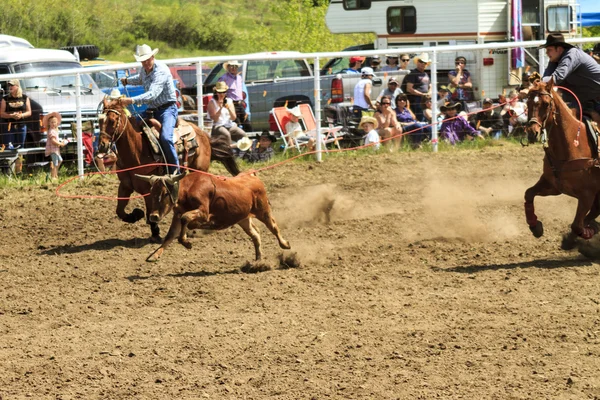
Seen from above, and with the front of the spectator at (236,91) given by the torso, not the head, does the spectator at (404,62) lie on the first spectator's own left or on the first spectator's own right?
on the first spectator's own left

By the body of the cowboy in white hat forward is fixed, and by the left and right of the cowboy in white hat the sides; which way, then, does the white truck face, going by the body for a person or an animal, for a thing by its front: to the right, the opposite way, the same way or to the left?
to the left

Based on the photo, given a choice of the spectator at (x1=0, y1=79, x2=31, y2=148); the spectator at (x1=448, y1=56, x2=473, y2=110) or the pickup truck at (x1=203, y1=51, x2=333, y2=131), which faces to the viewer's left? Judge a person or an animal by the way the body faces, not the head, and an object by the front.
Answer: the pickup truck

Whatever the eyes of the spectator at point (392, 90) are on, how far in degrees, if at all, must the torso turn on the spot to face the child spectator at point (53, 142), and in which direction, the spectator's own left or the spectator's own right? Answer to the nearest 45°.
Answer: approximately 45° to the spectator's own right

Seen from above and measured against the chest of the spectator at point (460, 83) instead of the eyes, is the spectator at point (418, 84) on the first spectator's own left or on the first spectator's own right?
on the first spectator's own right

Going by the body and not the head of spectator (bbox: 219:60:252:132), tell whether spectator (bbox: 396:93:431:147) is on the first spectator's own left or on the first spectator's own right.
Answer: on the first spectator's own left

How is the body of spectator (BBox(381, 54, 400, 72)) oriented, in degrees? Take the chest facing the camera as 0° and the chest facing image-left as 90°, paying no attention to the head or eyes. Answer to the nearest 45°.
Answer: approximately 0°
